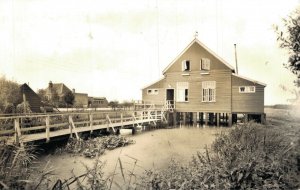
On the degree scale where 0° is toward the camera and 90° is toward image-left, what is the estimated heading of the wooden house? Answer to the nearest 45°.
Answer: approximately 0°
